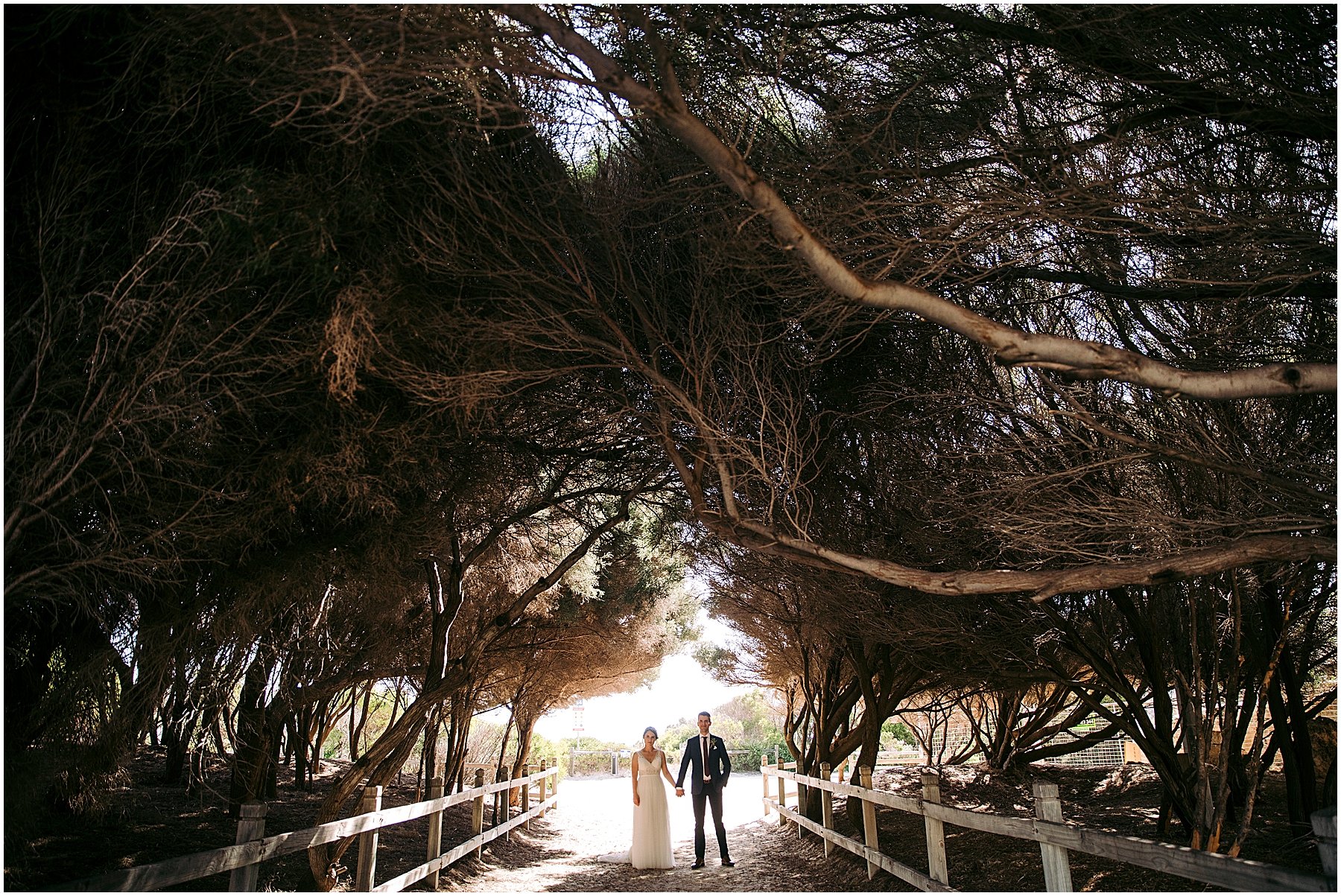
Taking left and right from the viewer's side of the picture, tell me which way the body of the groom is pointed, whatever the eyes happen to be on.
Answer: facing the viewer

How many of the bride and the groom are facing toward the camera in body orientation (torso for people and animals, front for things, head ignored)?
2

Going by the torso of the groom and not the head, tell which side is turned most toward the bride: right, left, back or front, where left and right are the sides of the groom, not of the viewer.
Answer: right

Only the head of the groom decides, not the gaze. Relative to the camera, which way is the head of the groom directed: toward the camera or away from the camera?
toward the camera

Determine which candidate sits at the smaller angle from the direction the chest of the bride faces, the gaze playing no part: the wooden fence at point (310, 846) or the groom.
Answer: the wooden fence

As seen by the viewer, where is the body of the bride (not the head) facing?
toward the camera

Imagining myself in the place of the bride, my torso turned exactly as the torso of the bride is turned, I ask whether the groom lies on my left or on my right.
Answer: on my left

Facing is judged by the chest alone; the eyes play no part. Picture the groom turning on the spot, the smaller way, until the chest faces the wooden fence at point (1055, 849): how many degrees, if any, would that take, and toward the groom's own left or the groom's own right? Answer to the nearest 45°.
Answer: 0° — they already face it

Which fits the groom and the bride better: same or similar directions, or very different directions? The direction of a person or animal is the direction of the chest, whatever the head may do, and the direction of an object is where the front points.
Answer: same or similar directions

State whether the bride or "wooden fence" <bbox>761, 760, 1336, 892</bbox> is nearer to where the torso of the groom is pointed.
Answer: the wooden fence

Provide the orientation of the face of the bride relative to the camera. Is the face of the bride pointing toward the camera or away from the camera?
toward the camera

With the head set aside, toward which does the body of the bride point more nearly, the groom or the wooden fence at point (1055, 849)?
the wooden fence
